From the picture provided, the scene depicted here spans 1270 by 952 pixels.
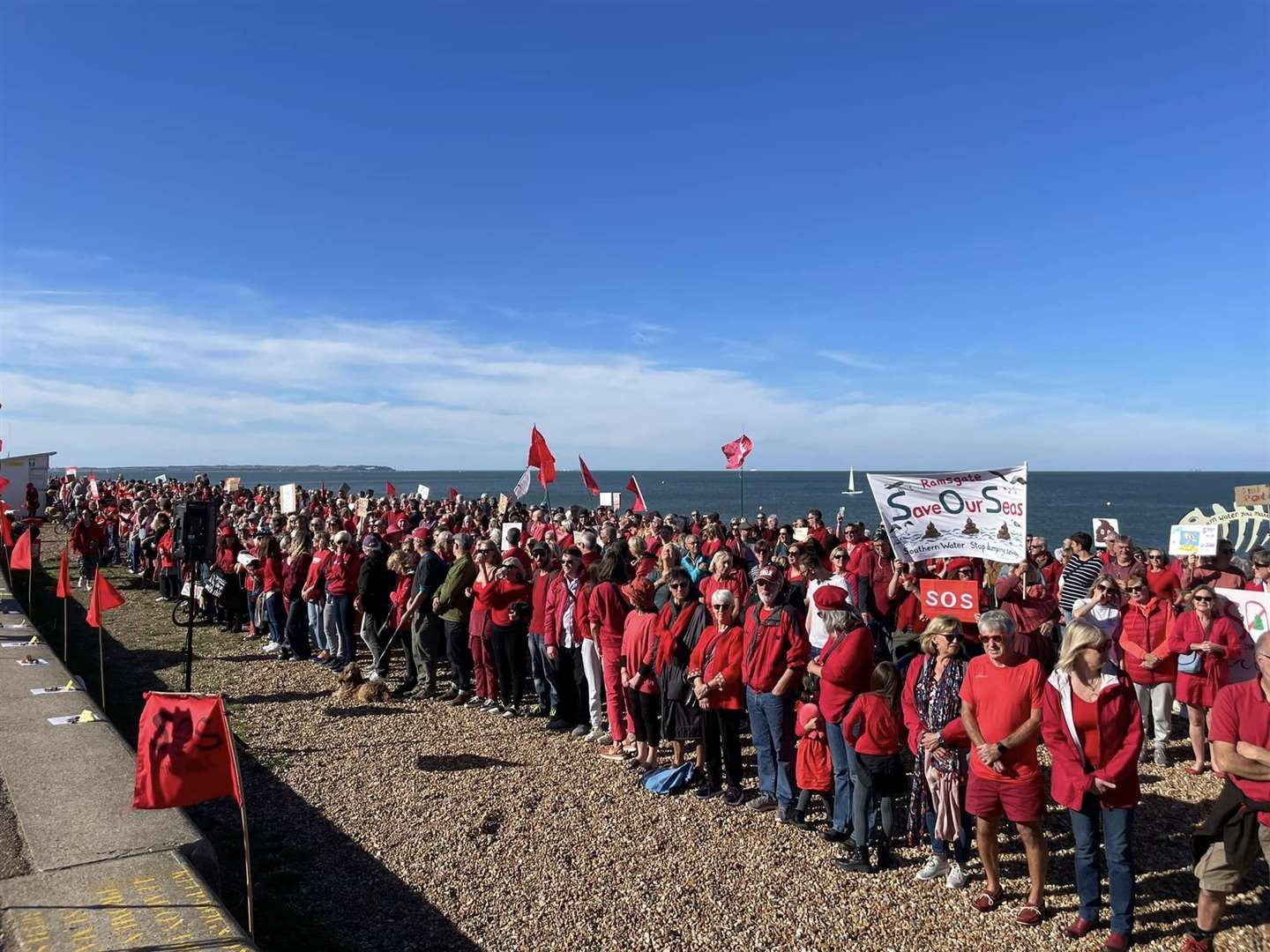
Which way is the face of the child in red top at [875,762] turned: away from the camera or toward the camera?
away from the camera

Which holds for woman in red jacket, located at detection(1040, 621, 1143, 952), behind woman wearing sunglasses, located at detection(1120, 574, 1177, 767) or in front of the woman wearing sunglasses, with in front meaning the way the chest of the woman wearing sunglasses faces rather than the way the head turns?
in front

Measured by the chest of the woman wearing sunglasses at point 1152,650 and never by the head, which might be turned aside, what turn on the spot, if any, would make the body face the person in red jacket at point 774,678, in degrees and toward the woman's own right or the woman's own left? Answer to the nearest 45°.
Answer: approximately 45° to the woman's own right

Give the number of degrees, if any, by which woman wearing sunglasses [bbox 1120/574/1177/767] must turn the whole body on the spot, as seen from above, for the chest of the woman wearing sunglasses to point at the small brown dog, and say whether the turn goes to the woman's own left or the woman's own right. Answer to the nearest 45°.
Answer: approximately 90° to the woman's own right

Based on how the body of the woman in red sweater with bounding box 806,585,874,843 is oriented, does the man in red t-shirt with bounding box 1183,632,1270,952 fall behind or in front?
behind

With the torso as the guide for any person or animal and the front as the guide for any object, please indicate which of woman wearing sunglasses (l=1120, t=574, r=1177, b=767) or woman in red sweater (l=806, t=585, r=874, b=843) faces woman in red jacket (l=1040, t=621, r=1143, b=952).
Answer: the woman wearing sunglasses

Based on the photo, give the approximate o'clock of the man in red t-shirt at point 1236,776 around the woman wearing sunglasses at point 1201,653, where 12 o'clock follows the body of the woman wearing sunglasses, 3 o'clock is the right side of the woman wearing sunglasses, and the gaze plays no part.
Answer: The man in red t-shirt is roughly at 12 o'clock from the woman wearing sunglasses.

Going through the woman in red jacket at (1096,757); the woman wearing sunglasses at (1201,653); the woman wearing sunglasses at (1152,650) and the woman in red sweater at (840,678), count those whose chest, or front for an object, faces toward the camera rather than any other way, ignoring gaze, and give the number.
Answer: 3
